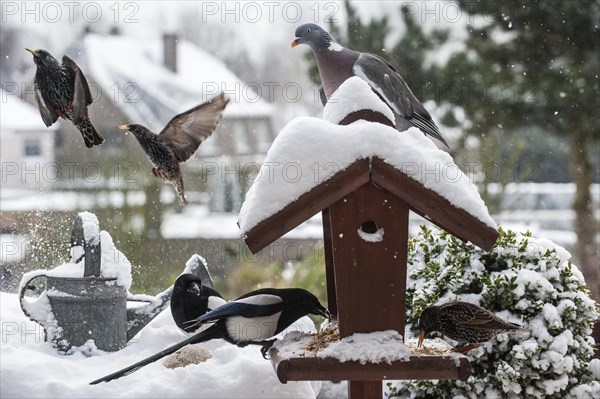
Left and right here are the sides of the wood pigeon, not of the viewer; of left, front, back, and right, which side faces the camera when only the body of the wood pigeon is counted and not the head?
left

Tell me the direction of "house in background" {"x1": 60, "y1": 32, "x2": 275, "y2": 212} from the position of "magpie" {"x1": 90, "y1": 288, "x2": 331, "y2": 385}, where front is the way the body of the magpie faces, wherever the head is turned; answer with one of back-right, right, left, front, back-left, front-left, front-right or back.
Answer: left

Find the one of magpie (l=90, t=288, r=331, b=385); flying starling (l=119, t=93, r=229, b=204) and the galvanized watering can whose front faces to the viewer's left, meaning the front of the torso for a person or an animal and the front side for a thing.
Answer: the flying starling

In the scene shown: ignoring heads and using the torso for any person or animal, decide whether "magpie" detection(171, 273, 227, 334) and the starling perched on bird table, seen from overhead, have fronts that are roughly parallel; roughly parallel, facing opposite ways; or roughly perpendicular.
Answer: roughly perpendicular

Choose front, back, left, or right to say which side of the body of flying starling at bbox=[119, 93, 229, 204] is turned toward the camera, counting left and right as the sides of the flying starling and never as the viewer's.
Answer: left

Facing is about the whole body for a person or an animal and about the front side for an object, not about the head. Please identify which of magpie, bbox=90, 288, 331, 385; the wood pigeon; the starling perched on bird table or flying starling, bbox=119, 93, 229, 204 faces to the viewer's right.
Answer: the magpie

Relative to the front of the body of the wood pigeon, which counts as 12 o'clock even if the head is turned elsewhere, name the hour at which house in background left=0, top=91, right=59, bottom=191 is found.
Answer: The house in background is roughly at 2 o'clock from the wood pigeon.

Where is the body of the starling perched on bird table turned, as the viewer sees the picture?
to the viewer's left

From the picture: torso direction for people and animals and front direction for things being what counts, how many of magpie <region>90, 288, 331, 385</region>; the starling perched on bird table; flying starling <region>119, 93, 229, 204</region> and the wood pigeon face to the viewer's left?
3

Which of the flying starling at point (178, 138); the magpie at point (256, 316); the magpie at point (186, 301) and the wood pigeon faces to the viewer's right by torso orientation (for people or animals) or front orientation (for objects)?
the magpie at point (256, 316)
